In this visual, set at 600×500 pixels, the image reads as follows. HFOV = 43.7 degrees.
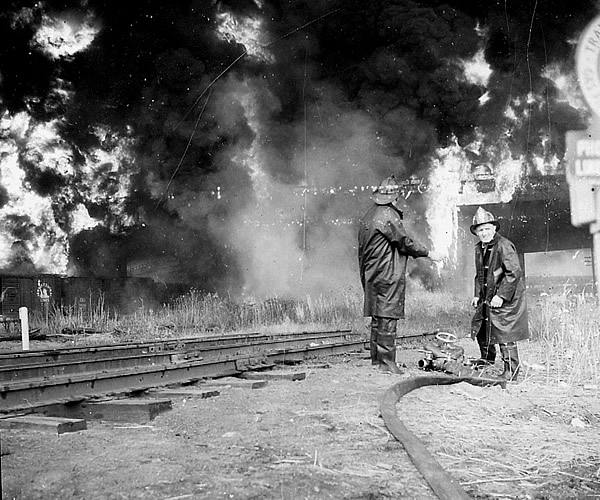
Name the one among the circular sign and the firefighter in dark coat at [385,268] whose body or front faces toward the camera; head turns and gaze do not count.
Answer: the circular sign

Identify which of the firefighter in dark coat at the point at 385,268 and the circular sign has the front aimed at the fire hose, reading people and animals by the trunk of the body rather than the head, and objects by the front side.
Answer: the circular sign

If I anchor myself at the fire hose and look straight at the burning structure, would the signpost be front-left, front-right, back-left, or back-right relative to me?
front-right

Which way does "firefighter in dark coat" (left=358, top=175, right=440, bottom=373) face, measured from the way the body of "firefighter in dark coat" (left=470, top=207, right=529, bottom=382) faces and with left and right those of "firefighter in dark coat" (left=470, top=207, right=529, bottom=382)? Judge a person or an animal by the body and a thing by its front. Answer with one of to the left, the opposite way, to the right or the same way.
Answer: the opposite way

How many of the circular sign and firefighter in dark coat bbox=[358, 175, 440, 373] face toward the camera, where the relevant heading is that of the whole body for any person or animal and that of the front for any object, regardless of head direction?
1

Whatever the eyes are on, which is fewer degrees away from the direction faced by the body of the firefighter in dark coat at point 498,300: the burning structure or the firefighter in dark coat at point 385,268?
the firefighter in dark coat

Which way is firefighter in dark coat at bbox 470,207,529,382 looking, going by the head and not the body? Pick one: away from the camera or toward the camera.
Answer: toward the camera

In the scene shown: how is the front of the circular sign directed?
toward the camera

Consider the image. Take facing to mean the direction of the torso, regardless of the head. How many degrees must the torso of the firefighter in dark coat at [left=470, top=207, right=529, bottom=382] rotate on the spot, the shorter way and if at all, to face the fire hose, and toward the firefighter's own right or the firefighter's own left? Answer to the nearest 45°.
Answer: approximately 45° to the firefighter's own left

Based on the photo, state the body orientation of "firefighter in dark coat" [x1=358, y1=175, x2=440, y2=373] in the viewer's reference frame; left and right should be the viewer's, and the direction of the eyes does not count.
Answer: facing away from the viewer and to the right of the viewer

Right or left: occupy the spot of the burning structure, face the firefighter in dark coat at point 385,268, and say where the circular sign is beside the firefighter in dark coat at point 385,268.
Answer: left

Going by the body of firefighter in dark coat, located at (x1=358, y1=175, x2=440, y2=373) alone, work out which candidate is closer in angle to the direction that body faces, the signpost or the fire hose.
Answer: the signpost

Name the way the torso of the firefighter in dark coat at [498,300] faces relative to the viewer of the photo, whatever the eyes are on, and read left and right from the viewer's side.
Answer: facing the viewer and to the left of the viewer

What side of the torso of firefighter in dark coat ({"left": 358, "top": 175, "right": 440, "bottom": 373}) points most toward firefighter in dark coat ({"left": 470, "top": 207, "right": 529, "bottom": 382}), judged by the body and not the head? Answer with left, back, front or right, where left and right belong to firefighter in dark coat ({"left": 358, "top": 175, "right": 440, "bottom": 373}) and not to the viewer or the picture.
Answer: right

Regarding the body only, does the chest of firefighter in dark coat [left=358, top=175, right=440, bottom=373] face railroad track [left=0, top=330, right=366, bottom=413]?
no
